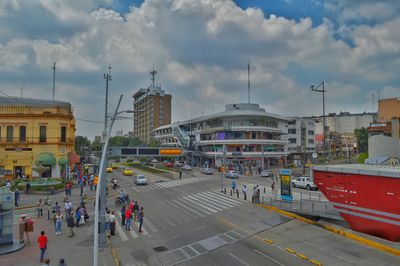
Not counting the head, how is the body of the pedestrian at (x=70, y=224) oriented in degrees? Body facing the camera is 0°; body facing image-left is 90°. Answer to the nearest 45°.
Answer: approximately 180°

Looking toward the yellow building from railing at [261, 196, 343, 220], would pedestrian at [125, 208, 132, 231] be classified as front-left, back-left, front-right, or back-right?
front-left

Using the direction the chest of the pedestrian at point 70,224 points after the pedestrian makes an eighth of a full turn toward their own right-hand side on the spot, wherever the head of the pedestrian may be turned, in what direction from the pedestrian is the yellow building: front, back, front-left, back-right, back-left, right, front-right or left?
front-left

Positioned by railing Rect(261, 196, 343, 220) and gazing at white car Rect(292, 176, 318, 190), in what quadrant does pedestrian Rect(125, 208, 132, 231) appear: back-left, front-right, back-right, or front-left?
back-left

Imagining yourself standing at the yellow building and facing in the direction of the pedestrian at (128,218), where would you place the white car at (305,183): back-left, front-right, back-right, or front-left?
front-left

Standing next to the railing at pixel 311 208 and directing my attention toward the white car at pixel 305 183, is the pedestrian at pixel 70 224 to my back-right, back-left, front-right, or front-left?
back-left

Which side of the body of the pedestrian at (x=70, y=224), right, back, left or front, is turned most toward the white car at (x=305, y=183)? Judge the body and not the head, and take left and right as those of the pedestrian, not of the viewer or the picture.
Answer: right

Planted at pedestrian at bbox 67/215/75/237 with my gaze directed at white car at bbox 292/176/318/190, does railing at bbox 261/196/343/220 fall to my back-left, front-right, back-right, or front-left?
front-right

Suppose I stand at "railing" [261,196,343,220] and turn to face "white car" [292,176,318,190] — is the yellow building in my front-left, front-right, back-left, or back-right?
front-left
